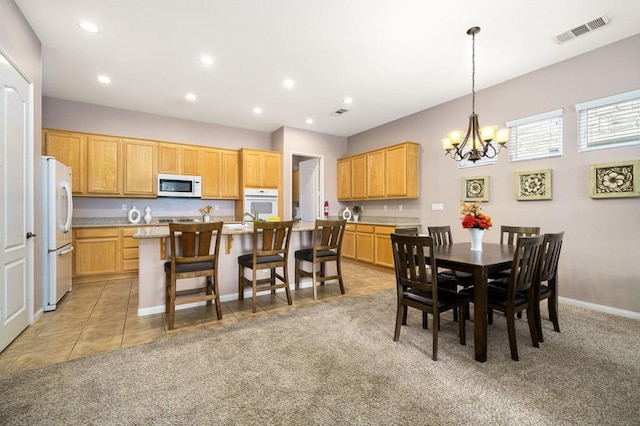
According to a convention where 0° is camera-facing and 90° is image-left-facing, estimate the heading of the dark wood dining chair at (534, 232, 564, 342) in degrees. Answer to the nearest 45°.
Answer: approximately 135°

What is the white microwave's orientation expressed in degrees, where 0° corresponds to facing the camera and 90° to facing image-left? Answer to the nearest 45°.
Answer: approximately 0°

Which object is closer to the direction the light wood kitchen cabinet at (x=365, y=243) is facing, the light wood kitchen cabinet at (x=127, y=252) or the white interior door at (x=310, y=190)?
the light wood kitchen cabinet

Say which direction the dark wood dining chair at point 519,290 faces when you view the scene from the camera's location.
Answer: facing away from the viewer and to the left of the viewer

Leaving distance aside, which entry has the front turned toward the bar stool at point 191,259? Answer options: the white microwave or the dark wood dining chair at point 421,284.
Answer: the white microwave

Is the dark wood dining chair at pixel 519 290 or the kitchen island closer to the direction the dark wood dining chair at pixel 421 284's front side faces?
the dark wood dining chair

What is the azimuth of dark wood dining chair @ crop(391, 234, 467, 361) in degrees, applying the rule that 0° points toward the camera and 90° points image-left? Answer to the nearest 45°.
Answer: approximately 225°
